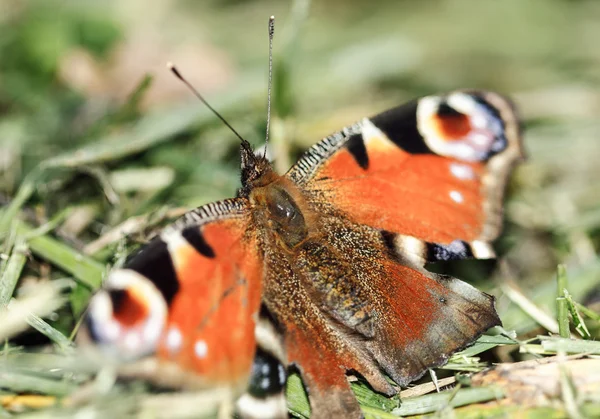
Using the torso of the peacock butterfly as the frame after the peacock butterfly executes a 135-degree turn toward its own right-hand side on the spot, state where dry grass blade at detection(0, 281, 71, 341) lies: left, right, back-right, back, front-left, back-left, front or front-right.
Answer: back

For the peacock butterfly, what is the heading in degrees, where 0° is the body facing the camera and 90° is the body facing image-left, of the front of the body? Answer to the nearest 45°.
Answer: approximately 135°
